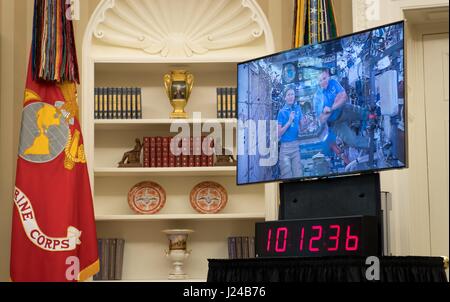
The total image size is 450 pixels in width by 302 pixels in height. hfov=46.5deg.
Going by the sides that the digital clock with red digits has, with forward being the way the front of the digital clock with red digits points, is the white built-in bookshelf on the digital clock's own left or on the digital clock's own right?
on the digital clock's own right

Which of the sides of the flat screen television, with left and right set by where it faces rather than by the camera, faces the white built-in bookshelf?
right

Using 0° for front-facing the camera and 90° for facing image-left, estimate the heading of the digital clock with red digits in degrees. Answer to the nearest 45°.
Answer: approximately 45°

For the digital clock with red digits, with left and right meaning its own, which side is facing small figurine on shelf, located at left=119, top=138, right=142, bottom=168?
right

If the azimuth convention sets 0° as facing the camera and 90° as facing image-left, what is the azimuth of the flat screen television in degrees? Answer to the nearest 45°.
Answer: approximately 45°

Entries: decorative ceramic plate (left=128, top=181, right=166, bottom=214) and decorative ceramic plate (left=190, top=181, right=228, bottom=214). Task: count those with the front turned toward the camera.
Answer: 2

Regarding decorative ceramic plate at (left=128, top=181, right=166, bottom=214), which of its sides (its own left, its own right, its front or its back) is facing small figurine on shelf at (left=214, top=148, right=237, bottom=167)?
left

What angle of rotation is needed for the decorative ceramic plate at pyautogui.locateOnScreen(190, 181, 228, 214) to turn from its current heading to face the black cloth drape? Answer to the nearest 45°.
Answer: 0° — it already faces it

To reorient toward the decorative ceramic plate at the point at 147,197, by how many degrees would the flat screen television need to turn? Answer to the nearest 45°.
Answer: approximately 90° to its right

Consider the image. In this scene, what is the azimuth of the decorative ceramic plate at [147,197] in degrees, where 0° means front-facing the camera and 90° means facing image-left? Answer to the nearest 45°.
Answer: approximately 0°
